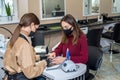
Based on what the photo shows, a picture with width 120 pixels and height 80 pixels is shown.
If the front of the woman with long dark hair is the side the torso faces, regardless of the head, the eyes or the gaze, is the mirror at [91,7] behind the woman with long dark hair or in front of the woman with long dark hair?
behind

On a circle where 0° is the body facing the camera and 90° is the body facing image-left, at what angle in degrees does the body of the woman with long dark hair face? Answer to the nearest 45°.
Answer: approximately 45°

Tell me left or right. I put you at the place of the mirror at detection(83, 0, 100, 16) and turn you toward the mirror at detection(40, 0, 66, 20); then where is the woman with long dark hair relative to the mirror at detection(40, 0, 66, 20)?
left

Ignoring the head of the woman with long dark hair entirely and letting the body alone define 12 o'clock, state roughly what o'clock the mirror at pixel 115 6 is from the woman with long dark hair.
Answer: The mirror is roughly at 5 o'clock from the woman with long dark hair.

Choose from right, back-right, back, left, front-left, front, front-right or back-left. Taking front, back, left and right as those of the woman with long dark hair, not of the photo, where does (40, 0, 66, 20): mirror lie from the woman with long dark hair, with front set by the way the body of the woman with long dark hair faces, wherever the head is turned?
back-right
